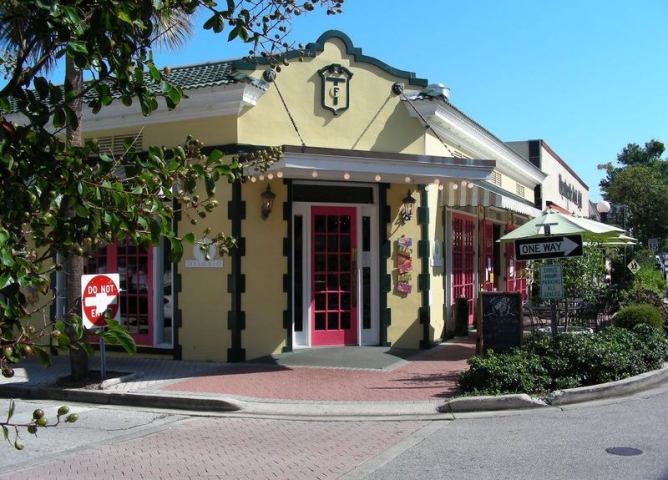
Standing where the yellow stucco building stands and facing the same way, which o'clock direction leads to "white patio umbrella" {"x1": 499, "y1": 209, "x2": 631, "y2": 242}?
The white patio umbrella is roughly at 9 o'clock from the yellow stucco building.

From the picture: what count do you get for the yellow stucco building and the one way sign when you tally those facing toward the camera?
2

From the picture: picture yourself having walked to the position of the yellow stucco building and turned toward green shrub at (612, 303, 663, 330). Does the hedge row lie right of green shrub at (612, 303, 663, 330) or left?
right

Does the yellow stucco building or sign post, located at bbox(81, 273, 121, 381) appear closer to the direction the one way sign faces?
the sign post

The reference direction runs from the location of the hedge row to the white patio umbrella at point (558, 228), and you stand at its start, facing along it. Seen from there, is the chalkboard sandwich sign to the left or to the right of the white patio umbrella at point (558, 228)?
left

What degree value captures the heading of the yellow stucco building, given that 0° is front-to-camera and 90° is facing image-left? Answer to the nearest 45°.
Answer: approximately 0°

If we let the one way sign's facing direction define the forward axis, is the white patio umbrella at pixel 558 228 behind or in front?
behind
